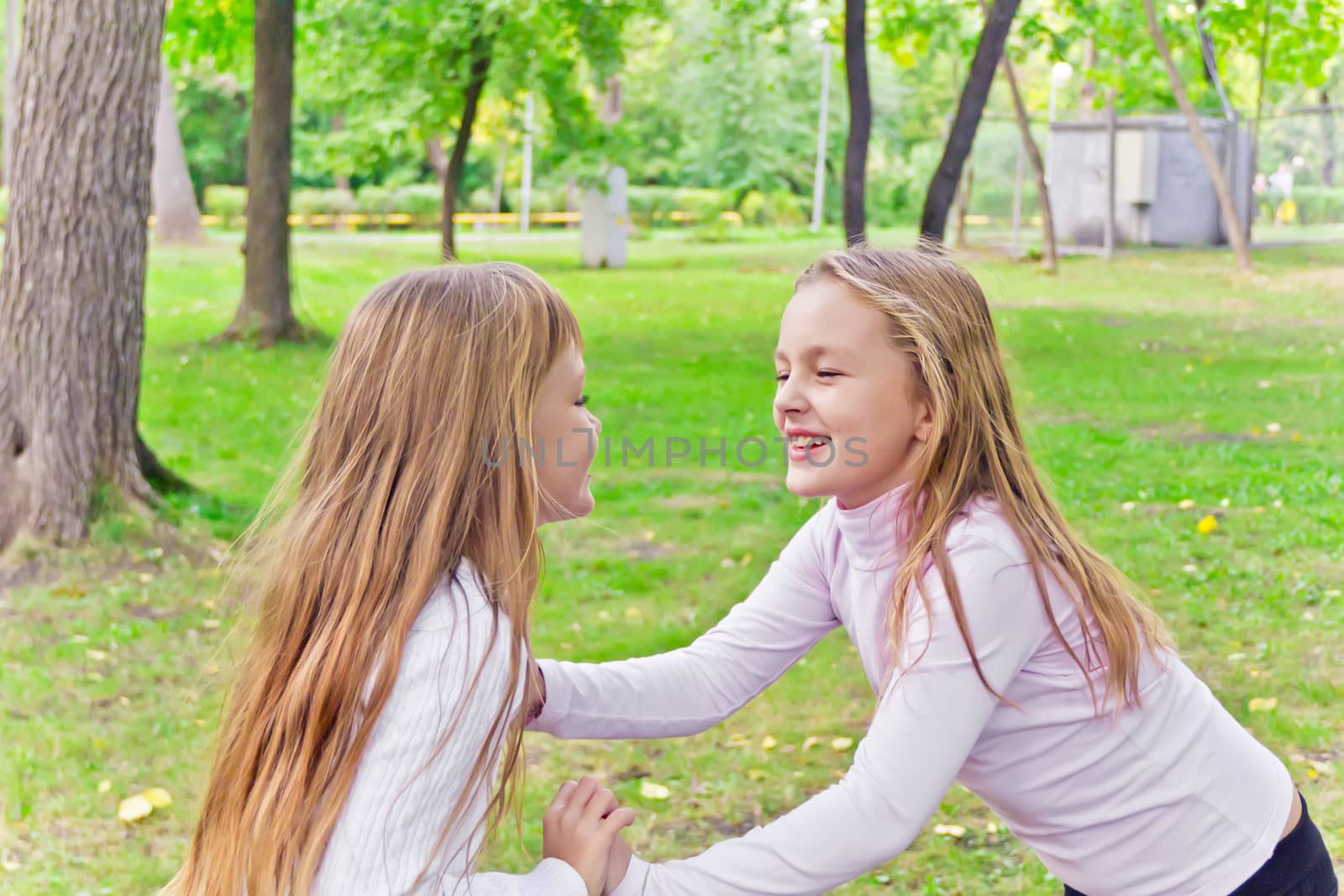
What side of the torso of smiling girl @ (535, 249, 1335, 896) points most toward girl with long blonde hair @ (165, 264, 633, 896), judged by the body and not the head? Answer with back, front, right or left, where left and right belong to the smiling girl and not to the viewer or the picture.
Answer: front

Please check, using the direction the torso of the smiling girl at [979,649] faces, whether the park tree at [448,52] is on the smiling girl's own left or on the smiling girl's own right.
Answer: on the smiling girl's own right

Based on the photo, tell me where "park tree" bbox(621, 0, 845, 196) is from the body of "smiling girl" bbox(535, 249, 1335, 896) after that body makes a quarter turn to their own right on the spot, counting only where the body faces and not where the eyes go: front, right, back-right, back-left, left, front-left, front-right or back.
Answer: front

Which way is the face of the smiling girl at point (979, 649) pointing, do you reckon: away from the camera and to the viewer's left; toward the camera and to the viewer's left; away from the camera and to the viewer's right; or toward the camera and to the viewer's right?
toward the camera and to the viewer's left

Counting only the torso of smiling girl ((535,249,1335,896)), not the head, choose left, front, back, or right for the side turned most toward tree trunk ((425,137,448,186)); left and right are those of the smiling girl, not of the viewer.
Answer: right

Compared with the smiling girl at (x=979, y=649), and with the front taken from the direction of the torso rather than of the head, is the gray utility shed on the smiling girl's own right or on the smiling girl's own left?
on the smiling girl's own right

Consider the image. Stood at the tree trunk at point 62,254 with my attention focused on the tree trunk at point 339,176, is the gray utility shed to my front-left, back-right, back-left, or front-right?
front-right

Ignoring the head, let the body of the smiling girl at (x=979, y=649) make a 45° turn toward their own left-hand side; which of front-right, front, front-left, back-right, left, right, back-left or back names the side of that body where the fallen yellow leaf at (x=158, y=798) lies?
right

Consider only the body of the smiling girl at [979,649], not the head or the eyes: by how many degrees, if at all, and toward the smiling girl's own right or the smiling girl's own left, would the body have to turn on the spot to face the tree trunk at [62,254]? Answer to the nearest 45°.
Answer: approximately 45° to the smiling girl's own right

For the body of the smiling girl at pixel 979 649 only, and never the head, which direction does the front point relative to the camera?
to the viewer's left
